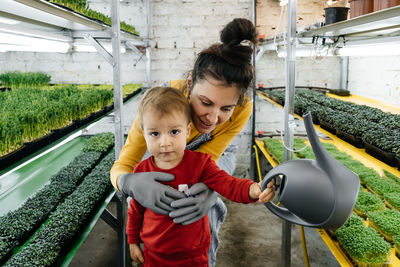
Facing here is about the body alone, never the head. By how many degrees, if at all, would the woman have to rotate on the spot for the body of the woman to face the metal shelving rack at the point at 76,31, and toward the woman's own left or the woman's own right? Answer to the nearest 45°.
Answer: approximately 135° to the woman's own right

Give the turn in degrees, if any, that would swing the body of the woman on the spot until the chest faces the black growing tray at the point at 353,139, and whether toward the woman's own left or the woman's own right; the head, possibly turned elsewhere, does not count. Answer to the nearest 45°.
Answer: approximately 135° to the woman's own left

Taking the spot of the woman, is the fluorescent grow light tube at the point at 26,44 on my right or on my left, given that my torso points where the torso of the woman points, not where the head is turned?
on my right

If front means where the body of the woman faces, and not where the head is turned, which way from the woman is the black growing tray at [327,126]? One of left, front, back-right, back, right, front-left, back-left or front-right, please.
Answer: back-left

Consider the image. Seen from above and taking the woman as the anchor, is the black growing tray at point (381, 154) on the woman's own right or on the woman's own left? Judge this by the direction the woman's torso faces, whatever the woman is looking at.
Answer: on the woman's own left

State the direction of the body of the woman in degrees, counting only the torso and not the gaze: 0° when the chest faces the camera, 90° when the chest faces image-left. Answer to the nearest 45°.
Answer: approximately 0°

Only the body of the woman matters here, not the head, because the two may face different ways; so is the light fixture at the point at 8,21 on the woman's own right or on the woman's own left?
on the woman's own right

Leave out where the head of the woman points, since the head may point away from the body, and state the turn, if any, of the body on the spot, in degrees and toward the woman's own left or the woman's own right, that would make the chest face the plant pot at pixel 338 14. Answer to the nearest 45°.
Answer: approximately 135° to the woman's own left
